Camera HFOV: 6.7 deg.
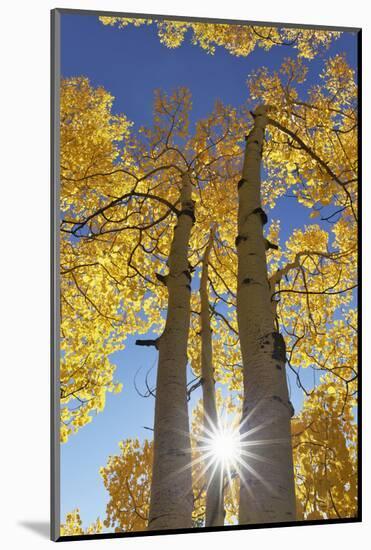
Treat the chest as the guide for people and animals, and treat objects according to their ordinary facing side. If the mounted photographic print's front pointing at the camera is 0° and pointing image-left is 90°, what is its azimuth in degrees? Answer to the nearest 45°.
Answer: approximately 315°
